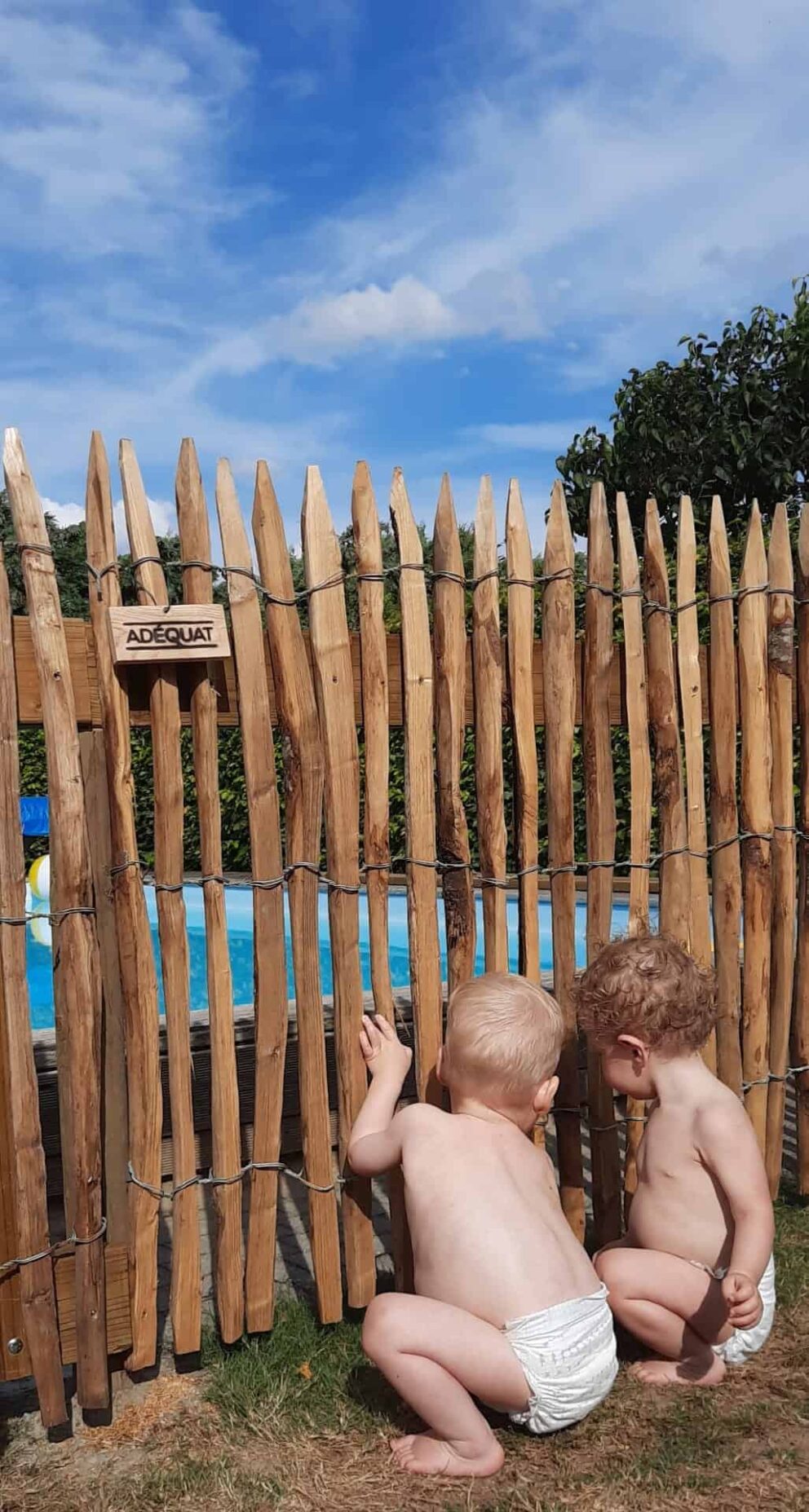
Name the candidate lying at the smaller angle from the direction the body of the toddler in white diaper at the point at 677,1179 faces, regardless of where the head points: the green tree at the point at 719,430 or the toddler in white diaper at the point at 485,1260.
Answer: the toddler in white diaper

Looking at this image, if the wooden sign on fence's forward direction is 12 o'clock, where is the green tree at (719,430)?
The green tree is roughly at 7 o'clock from the wooden sign on fence.

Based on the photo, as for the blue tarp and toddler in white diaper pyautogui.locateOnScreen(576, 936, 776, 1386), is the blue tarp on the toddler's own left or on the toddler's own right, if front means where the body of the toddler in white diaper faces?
on the toddler's own right

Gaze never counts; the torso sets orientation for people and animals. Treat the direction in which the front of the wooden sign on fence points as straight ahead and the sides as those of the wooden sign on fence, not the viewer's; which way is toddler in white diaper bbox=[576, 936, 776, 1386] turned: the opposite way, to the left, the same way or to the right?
to the right

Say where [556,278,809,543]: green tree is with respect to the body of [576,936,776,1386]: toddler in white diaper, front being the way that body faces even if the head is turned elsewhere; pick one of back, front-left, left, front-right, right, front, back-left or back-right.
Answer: right

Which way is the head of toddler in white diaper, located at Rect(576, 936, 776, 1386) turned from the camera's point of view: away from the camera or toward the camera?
away from the camera

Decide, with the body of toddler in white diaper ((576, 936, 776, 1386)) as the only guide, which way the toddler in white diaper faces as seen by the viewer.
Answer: to the viewer's left

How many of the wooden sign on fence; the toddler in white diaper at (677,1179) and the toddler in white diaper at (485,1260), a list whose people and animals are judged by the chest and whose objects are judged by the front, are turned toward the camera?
1

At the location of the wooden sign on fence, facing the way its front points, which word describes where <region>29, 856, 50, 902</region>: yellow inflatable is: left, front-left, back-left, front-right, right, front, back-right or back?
back

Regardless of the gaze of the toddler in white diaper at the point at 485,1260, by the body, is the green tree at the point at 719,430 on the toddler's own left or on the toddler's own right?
on the toddler's own right

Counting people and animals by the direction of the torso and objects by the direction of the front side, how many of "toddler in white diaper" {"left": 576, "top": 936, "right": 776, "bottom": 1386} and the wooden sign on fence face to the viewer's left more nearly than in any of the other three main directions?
1

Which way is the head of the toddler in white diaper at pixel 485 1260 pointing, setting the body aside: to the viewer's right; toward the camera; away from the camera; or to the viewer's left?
away from the camera

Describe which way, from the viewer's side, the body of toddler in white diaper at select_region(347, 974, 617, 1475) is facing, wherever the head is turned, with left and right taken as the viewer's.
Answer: facing away from the viewer and to the left of the viewer

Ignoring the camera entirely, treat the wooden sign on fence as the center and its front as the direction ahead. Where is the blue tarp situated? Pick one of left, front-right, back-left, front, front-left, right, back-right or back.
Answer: back
